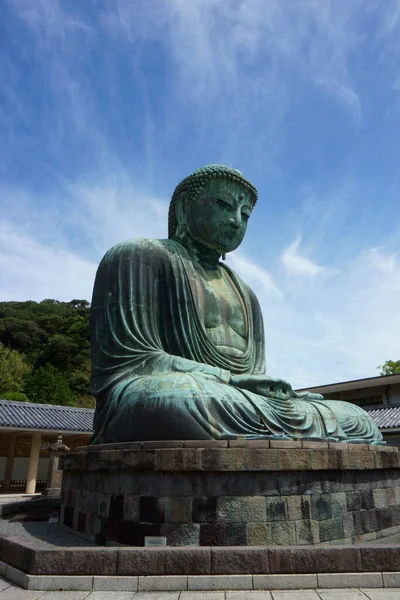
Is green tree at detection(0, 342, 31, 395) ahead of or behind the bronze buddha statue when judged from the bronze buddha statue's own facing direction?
behind

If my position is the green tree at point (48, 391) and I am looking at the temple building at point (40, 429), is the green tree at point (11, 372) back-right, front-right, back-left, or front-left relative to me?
back-right

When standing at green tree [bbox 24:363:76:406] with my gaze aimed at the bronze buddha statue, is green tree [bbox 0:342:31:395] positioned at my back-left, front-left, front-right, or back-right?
back-right

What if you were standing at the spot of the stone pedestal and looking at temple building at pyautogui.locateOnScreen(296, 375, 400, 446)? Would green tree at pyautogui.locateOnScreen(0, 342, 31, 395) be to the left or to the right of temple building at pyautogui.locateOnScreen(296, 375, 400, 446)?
left

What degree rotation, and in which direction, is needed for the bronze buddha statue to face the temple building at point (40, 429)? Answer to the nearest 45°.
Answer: approximately 180°

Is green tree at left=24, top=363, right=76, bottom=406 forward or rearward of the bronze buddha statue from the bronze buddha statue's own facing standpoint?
rearward

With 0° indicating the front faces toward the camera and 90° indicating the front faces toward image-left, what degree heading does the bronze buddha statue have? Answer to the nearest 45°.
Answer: approximately 315°

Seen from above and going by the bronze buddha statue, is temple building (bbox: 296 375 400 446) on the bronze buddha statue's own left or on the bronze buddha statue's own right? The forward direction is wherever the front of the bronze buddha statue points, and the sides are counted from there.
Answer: on the bronze buddha statue's own left
